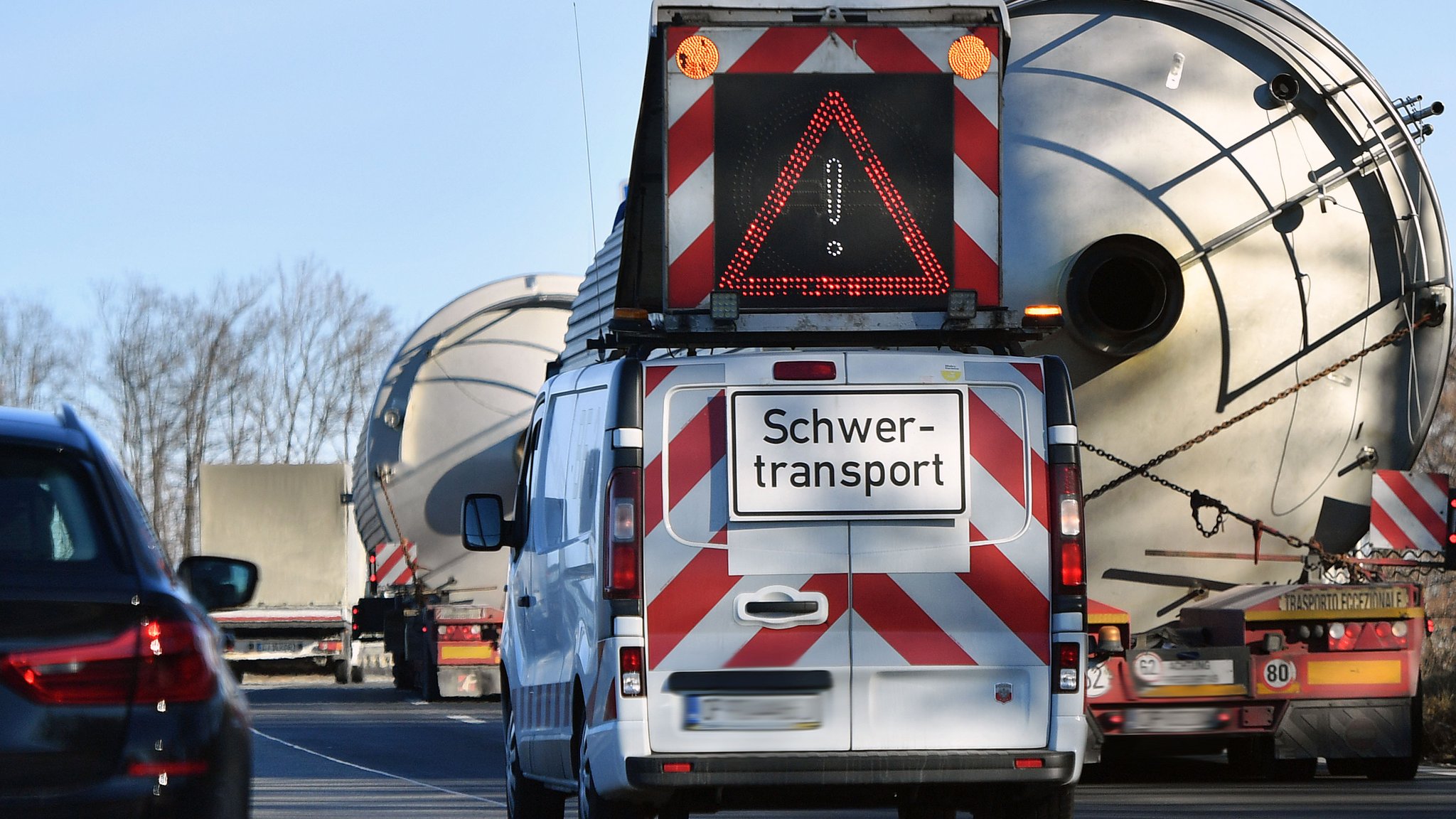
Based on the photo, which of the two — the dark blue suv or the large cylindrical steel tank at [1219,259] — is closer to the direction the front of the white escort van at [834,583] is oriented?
the large cylindrical steel tank

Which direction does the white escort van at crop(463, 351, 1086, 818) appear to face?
away from the camera

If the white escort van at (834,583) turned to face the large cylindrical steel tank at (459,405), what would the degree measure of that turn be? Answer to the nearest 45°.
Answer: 0° — it already faces it

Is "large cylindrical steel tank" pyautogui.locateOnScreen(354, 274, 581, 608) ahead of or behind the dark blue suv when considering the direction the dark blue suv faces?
ahead

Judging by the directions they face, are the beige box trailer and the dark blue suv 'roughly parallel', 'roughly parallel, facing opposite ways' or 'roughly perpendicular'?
roughly parallel

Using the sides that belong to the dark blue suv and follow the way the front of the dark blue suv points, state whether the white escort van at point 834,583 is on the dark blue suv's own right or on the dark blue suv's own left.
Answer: on the dark blue suv's own right

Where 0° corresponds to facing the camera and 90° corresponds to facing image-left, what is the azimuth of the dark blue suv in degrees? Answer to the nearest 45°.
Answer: approximately 180°

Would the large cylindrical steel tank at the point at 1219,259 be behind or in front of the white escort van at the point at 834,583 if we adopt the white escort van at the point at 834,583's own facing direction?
in front

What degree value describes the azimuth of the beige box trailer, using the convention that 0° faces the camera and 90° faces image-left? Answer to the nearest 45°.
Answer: approximately 180°

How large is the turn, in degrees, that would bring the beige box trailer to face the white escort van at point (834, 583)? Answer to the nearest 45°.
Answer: approximately 180°

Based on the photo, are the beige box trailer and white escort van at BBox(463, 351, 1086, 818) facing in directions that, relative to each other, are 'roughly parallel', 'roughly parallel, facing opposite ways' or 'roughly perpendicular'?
roughly parallel

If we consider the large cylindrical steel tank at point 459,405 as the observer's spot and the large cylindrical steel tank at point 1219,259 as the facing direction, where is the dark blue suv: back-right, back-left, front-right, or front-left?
front-right

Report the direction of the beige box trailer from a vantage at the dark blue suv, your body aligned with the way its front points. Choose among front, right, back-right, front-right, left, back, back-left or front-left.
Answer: front
